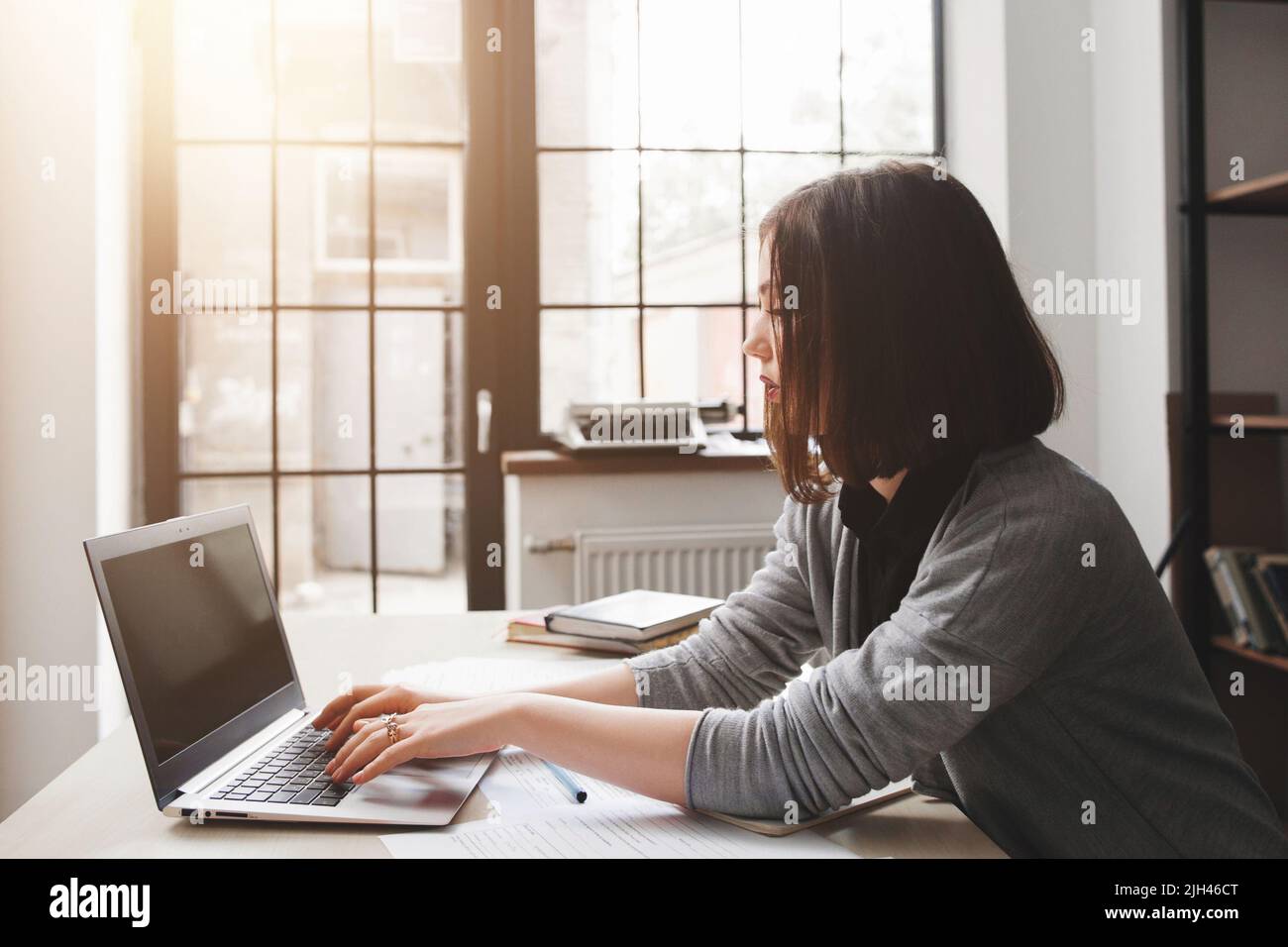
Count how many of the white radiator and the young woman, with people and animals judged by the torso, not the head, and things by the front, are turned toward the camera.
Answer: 1

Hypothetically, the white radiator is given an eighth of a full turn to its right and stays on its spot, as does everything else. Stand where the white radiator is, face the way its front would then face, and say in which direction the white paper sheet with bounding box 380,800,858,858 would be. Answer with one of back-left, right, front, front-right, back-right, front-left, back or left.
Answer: front-left

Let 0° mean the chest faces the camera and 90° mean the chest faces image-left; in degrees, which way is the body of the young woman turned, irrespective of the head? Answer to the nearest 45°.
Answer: approximately 90°

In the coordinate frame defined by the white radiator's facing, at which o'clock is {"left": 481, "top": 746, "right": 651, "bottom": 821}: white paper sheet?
The white paper sheet is roughly at 12 o'clock from the white radiator.

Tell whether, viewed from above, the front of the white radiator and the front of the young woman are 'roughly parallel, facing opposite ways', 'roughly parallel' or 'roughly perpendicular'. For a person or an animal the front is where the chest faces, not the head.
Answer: roughly perpendicular

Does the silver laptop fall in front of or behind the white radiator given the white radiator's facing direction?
in front

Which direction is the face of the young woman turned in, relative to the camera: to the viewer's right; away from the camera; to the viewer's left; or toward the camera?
to the viewer's left

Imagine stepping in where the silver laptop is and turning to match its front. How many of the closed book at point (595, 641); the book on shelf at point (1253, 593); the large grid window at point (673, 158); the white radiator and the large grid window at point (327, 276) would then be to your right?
0

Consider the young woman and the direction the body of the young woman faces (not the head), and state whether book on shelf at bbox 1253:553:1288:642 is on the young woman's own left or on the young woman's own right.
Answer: on the young woman's own right

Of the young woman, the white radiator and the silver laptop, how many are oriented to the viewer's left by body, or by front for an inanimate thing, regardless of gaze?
1

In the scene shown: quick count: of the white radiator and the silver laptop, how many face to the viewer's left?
0

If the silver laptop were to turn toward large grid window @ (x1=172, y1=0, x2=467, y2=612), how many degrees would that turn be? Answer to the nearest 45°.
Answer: approximately 135° to its left

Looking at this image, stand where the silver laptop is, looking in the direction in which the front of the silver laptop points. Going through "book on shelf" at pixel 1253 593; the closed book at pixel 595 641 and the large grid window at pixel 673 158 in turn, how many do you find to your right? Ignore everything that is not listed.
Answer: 0

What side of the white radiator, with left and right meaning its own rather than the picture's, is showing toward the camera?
front

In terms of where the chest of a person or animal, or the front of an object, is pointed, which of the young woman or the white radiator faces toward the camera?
the white radiator
